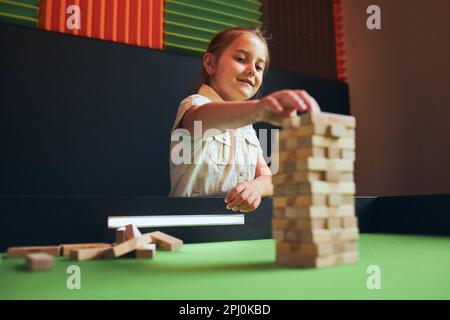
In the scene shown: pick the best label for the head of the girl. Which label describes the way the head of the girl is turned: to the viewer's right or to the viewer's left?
to the viewer's right

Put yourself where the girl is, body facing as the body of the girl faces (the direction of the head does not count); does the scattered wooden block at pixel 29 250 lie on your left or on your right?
on your right

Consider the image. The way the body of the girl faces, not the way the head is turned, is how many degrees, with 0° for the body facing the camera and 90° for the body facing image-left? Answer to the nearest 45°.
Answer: approximately 315°

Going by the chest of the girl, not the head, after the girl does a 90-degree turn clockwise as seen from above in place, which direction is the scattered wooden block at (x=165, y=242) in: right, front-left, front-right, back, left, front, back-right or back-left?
front-left

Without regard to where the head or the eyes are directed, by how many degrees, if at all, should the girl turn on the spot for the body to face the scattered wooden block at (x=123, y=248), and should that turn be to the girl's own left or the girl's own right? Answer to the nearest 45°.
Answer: approximately 45° to the girl's own right

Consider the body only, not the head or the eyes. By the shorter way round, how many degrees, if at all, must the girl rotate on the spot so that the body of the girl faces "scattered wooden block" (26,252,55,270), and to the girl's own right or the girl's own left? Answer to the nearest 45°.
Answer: approximately 45° to the girl's own right

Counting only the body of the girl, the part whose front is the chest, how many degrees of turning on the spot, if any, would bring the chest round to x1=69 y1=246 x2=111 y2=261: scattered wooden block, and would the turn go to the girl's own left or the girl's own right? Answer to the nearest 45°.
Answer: approximately 45° to the girl's own right
